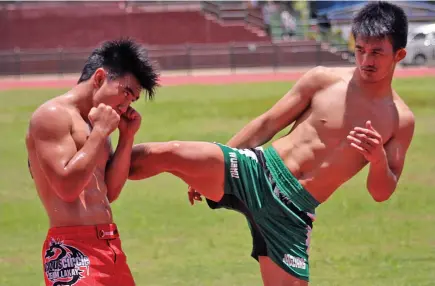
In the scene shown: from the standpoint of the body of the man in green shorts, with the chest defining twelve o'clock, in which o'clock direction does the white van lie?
The white van is roughly at 5 o'clock from the man in green shorts.

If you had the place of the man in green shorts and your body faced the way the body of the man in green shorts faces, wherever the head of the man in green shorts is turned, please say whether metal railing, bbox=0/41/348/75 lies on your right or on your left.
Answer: on your right

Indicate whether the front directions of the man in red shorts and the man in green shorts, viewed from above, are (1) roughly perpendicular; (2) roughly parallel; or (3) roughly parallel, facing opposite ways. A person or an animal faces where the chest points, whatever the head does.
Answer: roughly perpendicular

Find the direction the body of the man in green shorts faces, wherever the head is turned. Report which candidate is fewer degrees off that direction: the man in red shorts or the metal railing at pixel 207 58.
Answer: the man in red shorts

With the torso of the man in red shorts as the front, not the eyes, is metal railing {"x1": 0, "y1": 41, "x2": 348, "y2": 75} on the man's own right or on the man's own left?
on the man's own left

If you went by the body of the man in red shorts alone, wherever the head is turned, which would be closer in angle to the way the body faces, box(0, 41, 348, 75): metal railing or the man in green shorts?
the man in green shorts

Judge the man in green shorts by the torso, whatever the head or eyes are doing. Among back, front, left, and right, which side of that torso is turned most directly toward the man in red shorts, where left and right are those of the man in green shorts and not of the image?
right

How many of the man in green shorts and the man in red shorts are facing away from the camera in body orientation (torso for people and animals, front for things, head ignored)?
0

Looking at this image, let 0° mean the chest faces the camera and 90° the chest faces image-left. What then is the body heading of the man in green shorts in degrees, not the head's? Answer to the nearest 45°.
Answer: approximately 45°

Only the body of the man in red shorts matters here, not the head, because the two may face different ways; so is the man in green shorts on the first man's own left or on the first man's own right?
on the first man's own left

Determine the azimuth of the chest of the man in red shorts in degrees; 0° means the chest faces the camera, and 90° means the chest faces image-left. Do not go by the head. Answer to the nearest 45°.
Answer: approximately 315°
